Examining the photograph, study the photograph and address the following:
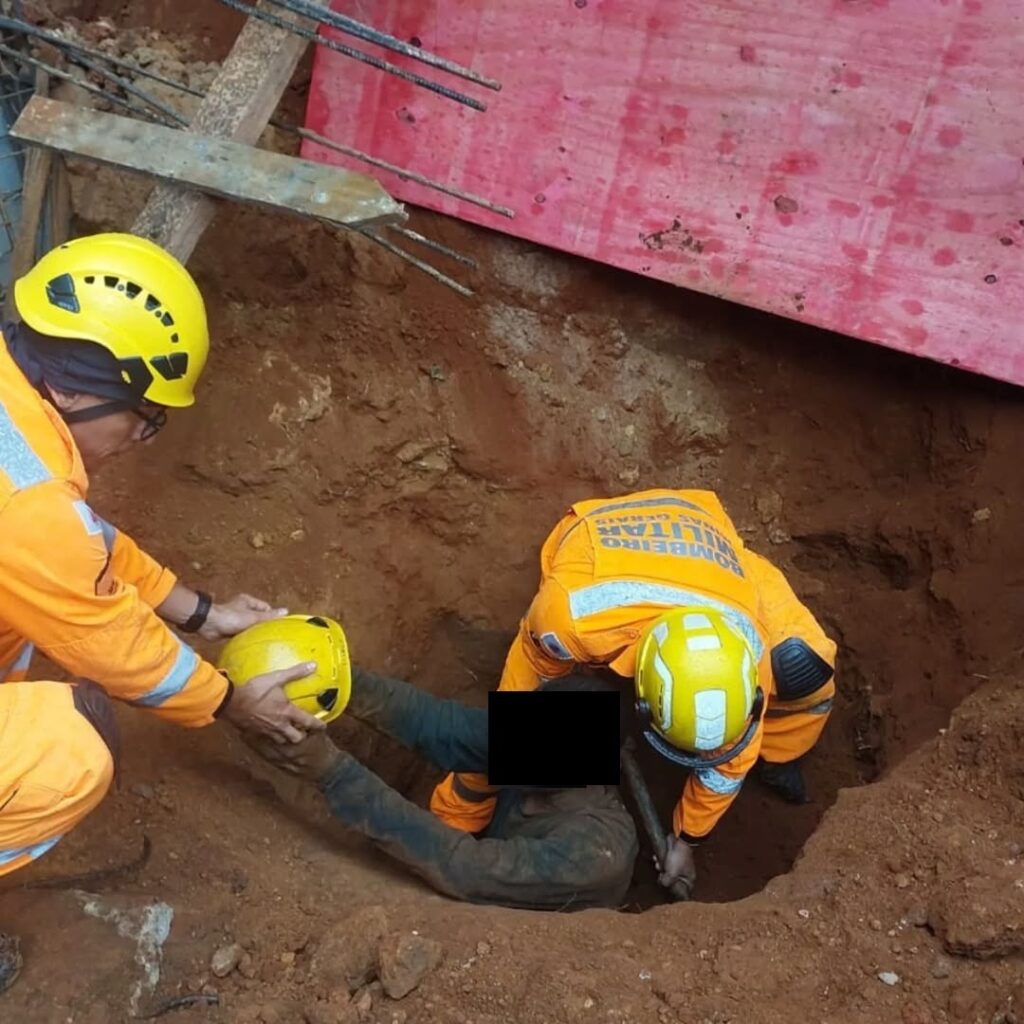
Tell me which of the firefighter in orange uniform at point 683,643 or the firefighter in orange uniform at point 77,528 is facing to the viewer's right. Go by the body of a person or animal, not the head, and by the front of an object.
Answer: the firefighter in orange uniform at point 77,528

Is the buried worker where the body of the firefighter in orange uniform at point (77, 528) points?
yes

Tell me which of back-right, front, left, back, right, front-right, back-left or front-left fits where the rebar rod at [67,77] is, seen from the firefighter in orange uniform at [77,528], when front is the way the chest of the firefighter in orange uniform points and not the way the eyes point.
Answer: left

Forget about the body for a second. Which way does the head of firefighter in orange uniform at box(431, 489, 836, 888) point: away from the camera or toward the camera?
toward the camera

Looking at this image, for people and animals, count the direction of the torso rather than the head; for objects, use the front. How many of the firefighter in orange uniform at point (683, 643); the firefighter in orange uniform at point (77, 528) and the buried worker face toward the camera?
1

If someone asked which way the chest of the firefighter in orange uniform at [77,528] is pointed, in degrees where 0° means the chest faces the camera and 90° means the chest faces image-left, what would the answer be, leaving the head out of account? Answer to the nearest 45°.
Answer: approximately 270°

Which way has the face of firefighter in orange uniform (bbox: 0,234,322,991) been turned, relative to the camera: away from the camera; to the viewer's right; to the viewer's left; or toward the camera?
to the viewer's right

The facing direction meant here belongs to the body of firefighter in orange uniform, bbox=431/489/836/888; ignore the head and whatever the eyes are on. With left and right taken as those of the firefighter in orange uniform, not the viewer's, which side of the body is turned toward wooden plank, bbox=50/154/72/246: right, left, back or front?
right

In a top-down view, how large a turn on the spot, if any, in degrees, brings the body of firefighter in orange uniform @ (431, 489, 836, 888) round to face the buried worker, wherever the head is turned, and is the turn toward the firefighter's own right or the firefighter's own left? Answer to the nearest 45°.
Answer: approximately 45° to the firefighter's own right

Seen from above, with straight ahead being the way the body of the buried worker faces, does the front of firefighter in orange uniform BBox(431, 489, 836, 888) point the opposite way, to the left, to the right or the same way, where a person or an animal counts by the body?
to the left

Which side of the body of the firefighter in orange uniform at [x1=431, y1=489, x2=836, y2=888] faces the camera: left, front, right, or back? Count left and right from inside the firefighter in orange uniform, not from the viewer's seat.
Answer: front

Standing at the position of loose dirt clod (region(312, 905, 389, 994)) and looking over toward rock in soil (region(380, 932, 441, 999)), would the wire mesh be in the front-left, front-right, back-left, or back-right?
back-left

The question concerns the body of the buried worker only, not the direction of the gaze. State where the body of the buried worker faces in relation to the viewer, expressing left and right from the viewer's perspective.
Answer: facing to the left of the viewer

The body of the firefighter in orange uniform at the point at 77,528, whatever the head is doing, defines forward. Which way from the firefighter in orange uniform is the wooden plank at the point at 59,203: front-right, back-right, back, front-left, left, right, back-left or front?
left
